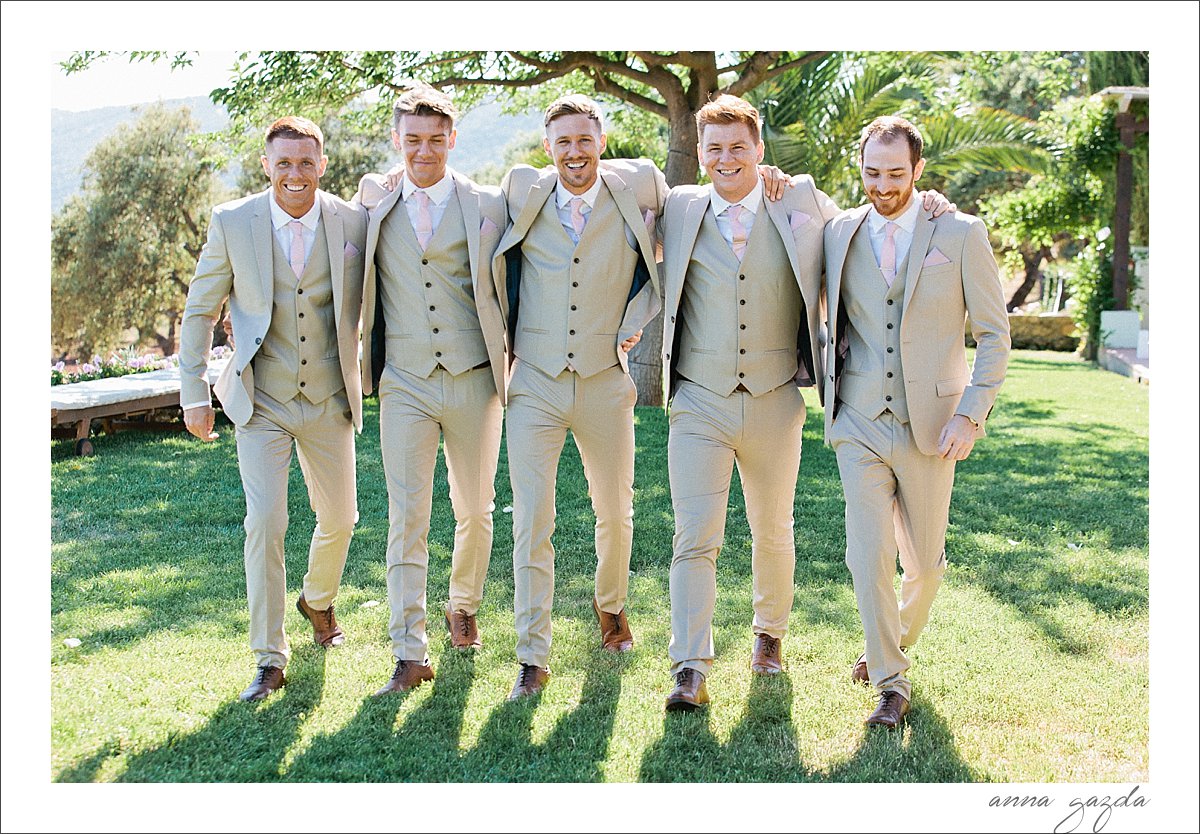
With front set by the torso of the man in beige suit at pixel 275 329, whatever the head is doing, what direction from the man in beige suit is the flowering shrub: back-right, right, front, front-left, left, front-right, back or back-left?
back

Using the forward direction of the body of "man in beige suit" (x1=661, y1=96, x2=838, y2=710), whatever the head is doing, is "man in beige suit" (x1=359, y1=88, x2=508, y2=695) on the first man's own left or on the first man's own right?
on the first man's own right

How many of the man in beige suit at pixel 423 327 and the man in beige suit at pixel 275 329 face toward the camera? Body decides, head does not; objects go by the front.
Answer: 2

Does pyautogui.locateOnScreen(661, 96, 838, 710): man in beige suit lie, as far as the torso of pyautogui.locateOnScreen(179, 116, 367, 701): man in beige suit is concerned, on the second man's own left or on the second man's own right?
on the second man's own left

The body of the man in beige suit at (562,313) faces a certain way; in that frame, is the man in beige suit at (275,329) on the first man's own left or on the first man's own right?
on the first man's own right

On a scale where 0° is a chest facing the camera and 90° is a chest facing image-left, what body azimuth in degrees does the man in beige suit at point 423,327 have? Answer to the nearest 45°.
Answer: approximately 0°

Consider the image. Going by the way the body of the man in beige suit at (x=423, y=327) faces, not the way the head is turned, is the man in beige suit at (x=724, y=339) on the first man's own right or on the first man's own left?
on the first man's own left

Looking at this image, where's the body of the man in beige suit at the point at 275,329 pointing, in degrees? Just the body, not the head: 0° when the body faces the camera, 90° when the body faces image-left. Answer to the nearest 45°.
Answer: approximately 0°
